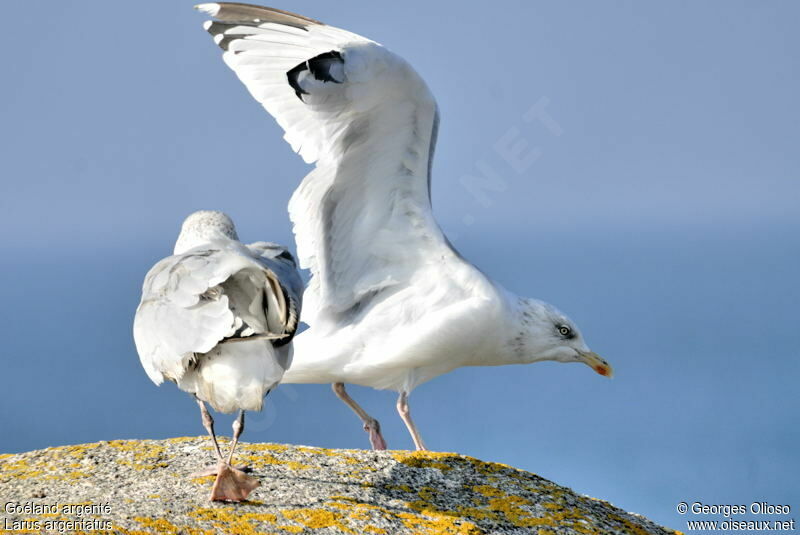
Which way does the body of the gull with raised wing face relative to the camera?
to the viewer's right
